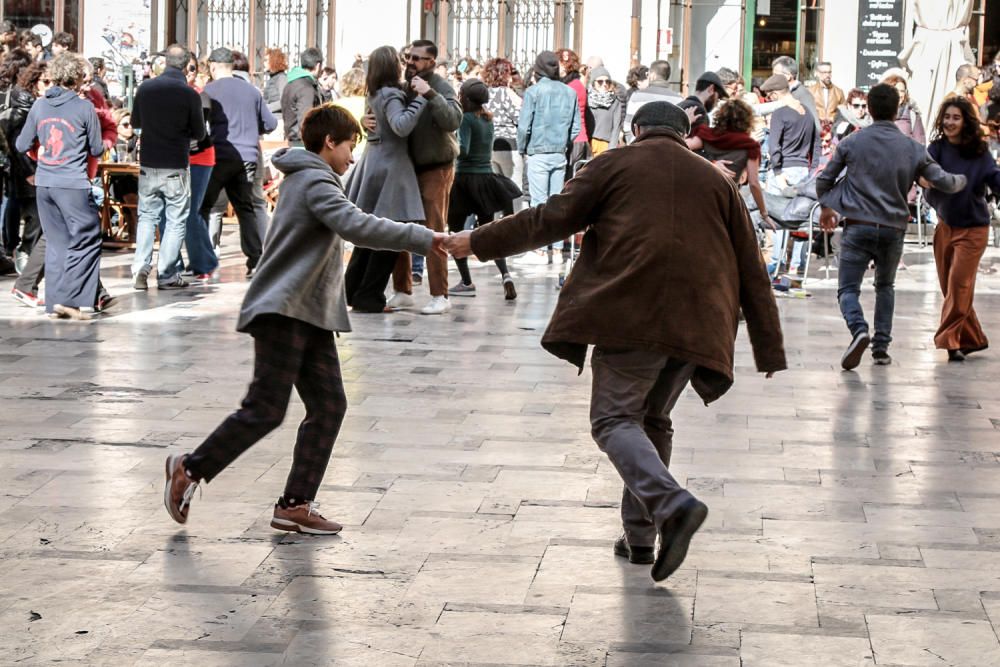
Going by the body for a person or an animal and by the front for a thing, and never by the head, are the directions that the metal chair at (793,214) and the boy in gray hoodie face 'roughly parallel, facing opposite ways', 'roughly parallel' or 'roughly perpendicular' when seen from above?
roughly parallel, facing opposite ways

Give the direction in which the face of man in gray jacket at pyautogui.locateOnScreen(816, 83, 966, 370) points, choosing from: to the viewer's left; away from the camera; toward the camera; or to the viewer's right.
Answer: away from the camera

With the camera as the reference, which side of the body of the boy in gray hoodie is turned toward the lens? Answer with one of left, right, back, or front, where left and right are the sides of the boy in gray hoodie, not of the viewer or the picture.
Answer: right

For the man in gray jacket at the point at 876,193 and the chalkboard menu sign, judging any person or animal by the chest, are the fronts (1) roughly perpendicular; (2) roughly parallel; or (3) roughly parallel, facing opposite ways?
roughly parallel, facing opposite ways

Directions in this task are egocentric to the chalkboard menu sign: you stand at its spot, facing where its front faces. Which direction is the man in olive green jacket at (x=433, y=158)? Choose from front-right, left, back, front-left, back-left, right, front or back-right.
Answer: front

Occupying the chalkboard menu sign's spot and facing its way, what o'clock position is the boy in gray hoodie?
The boy in gray hoodie is roughly at 12 o'clock from the chalkboard menu sign.

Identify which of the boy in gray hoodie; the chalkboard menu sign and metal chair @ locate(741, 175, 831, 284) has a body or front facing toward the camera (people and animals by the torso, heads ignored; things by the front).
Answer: the chalkboard menu sign

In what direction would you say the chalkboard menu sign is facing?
toward the camera

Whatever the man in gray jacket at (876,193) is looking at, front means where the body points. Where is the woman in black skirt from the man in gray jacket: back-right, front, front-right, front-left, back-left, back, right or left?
front-left

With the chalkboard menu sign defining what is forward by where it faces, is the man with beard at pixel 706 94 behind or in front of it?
in front

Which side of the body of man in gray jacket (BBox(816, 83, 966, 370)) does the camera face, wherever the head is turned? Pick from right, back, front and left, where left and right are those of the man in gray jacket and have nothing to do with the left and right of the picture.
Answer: back

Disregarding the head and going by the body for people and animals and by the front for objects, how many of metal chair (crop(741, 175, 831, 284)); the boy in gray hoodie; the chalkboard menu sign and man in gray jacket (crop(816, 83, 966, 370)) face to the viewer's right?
1

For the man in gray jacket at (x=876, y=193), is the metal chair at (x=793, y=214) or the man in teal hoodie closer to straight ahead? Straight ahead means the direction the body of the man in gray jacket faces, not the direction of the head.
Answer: the metal chair

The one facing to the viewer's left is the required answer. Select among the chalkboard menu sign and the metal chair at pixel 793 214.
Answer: the metal chair

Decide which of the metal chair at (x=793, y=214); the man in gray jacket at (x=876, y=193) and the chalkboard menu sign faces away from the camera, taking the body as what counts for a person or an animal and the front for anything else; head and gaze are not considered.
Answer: the man in gray jacket

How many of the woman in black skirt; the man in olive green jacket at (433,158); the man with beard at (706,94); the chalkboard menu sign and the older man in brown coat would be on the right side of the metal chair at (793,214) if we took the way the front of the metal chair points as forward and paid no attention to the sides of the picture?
1

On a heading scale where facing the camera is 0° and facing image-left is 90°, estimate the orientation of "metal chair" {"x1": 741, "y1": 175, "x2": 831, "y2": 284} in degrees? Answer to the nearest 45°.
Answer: approximately 90°

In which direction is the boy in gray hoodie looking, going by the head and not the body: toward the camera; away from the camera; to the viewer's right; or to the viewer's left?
to the viewer's right

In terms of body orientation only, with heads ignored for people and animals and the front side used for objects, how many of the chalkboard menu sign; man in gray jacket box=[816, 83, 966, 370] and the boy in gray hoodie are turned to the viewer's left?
0

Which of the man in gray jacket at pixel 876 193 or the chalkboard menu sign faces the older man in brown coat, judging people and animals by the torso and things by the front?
the chalkboard menu sign
